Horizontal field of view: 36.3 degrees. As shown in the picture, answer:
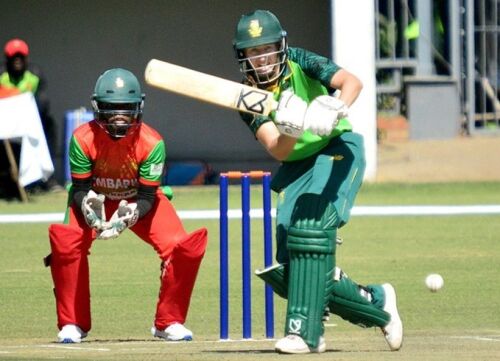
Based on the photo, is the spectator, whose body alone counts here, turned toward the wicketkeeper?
yes

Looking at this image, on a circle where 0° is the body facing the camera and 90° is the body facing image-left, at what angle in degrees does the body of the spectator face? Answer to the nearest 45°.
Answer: approximately 0°

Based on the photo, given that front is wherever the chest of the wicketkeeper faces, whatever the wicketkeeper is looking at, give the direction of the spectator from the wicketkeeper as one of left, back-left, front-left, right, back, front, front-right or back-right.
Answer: back

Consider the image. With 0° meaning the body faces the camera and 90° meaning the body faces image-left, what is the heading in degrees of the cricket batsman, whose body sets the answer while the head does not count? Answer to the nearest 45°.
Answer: approximately 45°

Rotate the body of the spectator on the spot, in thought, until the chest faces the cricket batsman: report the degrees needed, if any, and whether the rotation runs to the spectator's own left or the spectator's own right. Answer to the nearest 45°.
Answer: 0° — they already face them

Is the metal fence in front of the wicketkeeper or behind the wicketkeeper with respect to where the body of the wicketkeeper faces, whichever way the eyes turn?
behind

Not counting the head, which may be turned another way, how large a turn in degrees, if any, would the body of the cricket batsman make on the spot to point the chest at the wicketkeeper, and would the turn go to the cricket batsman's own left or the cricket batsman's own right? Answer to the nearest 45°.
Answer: approximately 90° to the cricket batsman's own right

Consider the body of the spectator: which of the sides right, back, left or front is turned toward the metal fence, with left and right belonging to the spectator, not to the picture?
left

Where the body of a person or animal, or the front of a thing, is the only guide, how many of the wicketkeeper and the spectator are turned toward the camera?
2

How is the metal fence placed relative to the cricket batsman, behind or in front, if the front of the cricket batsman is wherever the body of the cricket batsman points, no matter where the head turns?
behind

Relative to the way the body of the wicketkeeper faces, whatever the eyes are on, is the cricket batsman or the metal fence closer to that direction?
the cricket batsman

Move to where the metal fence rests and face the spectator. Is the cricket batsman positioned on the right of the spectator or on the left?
left
